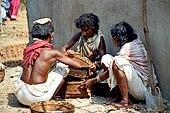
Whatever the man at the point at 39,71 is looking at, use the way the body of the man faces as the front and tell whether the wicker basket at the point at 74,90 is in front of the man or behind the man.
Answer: in front

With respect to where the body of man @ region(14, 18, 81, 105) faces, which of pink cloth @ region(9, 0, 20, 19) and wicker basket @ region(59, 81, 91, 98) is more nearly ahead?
the wicker basket

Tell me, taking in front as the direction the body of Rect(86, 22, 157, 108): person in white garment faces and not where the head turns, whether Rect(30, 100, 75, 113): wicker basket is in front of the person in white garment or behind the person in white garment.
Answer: in front

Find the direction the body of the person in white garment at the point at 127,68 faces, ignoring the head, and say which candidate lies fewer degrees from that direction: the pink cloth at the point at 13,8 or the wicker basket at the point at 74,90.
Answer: the wicker basket

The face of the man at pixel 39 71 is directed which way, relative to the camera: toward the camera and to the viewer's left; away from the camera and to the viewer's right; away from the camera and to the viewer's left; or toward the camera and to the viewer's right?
away from the camera and to the viewer's right

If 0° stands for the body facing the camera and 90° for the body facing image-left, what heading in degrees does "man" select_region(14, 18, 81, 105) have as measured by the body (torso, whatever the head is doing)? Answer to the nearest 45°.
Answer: approximately 225°

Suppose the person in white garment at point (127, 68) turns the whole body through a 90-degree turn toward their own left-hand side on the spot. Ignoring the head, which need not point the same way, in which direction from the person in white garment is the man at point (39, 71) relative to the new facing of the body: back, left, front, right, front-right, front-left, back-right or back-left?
right

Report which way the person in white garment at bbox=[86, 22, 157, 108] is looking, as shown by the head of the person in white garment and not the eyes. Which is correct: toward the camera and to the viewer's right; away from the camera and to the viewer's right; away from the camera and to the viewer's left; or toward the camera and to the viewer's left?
away from the camera and to the viewer's left

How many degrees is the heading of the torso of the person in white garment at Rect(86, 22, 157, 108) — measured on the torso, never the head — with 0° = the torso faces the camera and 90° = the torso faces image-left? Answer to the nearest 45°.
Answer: approximately 90°

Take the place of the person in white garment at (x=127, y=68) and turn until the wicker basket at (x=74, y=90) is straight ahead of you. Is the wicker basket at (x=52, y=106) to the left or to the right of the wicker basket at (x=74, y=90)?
left

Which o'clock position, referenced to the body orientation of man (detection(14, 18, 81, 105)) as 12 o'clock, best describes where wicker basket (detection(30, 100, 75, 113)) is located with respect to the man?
The wicker basket is roughly at 4 o'clock from the man.

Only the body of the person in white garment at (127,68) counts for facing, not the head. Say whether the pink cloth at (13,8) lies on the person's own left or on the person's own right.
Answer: on the person's own right
